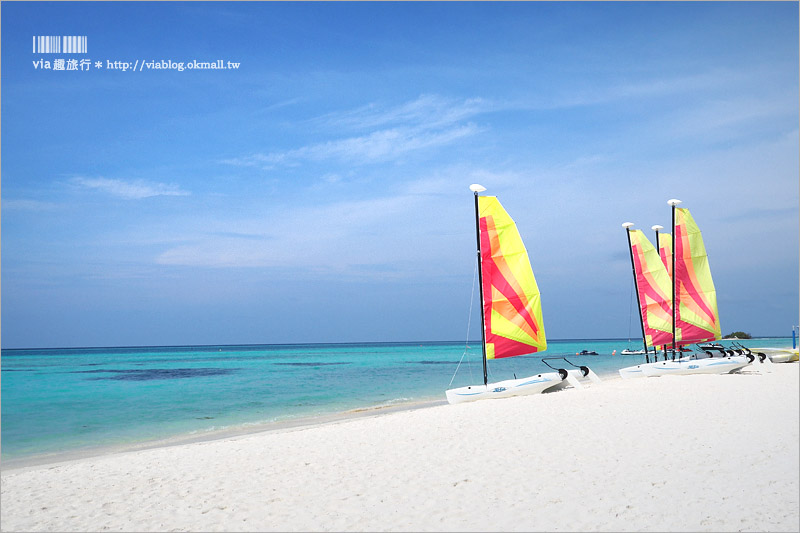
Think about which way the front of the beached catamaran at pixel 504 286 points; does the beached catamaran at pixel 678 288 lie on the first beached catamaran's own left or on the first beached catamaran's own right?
on the first beached catamaran's own right

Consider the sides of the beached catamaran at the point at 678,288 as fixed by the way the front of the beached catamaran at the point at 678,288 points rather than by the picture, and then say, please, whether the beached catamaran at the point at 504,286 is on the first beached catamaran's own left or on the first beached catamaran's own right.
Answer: on the first beached catamaran's own left

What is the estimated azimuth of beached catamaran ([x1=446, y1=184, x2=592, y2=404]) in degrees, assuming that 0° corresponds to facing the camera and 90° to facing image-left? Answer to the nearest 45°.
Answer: approximately 90°

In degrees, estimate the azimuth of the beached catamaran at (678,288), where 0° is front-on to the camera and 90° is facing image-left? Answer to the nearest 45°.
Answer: approximately 90°

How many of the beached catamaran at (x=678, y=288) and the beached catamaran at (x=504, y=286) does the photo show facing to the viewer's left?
2
